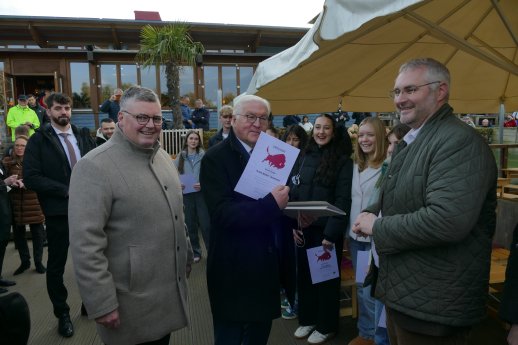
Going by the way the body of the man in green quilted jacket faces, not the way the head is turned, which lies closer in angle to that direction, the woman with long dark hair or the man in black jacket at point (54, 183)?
the man in black jacket

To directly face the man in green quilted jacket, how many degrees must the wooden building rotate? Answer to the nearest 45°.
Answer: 0° — it already faces them

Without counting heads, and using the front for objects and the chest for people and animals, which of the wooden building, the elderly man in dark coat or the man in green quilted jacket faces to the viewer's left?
the man in green quilted jacket

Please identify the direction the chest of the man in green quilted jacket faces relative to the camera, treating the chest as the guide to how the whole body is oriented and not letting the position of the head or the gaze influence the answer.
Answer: to the viewer's left

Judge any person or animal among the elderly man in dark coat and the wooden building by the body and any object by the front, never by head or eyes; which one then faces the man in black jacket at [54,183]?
the wooden building

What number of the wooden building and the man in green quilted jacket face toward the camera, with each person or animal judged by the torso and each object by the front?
1

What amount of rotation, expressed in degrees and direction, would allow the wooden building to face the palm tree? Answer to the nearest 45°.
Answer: approximately 45° to its left

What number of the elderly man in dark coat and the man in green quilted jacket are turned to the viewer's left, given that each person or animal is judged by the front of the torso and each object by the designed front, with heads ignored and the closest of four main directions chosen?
1

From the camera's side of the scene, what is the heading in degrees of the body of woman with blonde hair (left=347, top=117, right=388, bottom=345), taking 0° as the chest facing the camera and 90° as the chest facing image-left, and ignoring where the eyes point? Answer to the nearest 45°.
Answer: approximately 45°

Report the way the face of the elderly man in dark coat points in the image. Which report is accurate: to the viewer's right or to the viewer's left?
to the viewer's right

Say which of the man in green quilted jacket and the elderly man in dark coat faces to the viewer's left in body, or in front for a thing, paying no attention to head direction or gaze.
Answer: the man in green quilted jacket
